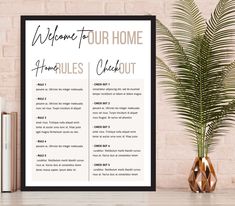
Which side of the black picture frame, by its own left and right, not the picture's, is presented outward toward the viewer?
front
